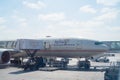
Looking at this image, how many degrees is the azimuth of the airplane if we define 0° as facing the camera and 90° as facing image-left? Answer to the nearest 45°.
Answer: approximately 270°
